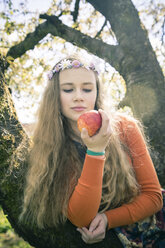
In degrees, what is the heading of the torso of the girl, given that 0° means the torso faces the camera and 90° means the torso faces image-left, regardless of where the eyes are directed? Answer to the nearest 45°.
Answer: approximately 0°
